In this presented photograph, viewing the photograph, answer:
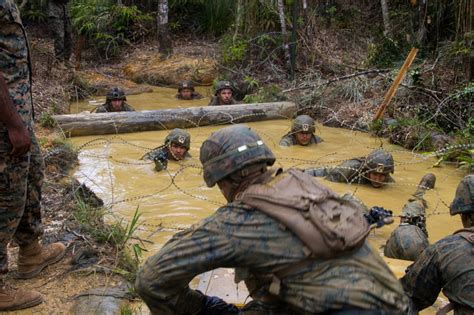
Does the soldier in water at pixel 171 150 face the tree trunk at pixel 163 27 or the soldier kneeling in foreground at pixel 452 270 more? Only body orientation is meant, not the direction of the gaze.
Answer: the soldier kneeling in foreground

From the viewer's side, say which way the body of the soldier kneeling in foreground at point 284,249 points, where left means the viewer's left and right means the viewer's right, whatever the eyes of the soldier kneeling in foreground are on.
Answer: facing away from the viewer and to the left of the viewer

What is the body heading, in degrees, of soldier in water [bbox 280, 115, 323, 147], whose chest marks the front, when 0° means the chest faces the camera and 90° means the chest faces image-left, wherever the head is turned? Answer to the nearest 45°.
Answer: approximately 0°

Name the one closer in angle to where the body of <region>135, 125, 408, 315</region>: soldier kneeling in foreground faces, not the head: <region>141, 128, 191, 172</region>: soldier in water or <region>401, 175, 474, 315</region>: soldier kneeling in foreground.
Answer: the soldier in water

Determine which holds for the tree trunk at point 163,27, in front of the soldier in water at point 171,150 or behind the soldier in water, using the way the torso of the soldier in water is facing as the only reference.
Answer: behind

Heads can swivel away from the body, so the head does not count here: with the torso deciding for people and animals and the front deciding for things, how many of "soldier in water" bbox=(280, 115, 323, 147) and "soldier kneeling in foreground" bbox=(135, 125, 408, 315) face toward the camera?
1

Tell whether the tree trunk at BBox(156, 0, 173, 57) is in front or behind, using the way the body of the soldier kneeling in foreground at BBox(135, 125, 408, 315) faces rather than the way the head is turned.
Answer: in front

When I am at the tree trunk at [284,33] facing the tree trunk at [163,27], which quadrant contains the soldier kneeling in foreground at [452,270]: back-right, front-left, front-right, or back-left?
back-left

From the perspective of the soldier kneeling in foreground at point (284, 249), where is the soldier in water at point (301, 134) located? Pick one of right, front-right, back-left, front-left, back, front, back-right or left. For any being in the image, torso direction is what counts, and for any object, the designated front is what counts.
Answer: front-right

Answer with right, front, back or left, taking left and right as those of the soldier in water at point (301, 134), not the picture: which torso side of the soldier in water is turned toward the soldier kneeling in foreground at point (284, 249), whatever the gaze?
front

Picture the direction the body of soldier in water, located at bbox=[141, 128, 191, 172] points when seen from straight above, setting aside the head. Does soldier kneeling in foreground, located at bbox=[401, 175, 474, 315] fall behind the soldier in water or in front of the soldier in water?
in front
